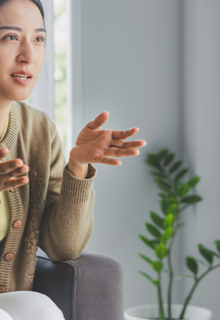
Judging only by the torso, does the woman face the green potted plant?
no

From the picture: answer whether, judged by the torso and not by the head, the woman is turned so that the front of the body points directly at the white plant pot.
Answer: no

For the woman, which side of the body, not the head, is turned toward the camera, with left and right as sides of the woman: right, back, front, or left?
front
